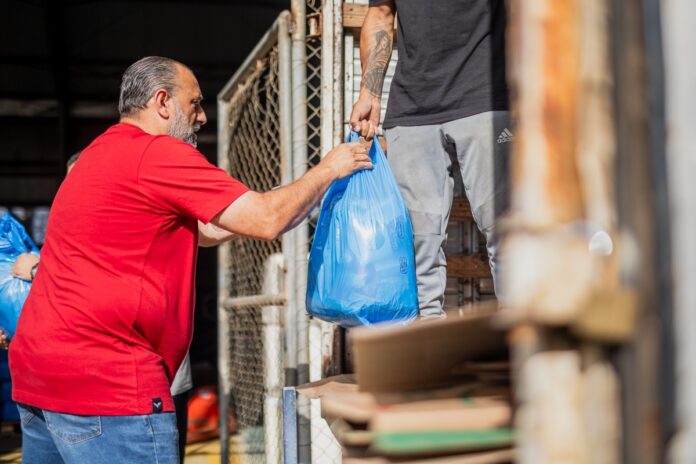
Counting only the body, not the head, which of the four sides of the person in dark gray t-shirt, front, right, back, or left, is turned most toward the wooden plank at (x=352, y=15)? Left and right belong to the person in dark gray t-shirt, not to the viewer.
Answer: right

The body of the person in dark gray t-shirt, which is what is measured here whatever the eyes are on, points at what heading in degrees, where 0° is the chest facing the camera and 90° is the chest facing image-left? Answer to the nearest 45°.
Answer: approximately 0°

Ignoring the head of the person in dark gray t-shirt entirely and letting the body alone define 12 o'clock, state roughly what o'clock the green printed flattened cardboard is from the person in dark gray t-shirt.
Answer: The green printed flattened cardboard is roughly at 12 o'clock from the person in dark gray t-shirt.

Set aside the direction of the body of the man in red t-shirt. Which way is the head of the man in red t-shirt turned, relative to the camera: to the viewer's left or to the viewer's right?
to the viewer's right

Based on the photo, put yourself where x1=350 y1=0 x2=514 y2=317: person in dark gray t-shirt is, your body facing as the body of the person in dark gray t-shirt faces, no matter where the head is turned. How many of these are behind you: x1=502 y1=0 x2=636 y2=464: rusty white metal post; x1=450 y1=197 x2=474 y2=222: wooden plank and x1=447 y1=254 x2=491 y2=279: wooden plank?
2
